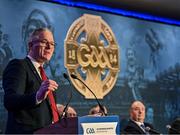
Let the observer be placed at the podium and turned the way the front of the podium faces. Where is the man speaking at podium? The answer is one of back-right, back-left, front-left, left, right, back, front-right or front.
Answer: back

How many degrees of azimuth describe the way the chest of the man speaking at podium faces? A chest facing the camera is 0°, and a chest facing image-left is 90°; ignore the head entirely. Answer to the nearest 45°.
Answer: approximately 315°

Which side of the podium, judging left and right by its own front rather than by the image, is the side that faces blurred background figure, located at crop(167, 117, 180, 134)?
left

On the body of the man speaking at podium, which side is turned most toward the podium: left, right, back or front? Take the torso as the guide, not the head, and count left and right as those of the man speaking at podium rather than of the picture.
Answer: front

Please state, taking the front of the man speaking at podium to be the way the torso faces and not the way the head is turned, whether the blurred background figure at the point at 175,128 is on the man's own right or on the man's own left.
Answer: on the man's own left

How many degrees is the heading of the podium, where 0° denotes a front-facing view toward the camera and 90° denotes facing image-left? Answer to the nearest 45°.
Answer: approximately 315°

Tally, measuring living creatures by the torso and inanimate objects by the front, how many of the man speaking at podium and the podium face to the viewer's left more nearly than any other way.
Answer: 0

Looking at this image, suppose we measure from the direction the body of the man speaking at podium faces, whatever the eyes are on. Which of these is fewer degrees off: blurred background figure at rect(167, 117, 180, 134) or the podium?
the podium
